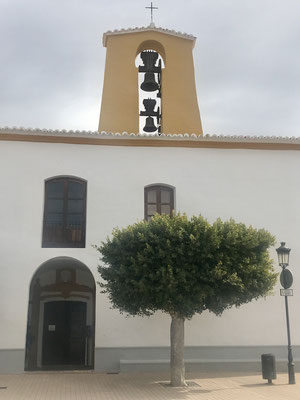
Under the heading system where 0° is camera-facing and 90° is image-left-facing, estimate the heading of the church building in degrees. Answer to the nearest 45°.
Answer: approximately 0°

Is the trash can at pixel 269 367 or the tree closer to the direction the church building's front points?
the tree

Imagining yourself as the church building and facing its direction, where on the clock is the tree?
The tree is roughly at 11 o'clock from the church building.
